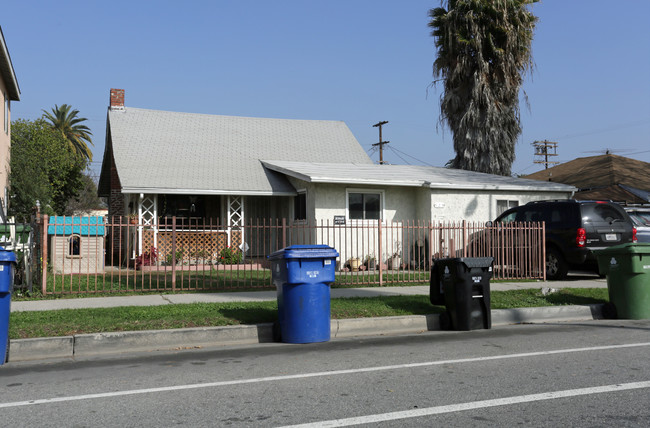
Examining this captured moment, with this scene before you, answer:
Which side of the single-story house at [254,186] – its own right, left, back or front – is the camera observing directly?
front

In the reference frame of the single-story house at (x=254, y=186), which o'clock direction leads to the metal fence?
The metal fence is roughly at 12 o'clock from the single-story house.

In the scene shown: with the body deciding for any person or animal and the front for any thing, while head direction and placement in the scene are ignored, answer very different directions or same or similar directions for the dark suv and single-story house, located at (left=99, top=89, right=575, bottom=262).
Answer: very different directions

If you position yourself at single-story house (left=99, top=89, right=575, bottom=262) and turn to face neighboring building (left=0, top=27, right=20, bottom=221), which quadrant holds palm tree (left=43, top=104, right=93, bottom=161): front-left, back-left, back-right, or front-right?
front-right

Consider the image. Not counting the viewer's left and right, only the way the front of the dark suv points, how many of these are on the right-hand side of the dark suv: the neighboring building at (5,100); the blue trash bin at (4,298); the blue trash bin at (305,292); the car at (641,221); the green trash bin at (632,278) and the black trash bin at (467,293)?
1

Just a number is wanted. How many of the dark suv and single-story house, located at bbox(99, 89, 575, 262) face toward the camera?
1

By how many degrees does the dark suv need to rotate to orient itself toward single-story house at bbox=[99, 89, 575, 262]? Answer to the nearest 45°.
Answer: approximately 45° to its left

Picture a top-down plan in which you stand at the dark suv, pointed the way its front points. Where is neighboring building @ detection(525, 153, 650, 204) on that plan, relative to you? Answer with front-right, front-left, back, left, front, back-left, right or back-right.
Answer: front-right

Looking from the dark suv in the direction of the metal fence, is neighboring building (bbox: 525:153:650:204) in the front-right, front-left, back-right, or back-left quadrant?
back-right

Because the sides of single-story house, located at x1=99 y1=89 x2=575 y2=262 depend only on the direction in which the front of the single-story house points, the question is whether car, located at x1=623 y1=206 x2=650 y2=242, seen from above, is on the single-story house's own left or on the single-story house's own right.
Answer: on the single-story house's own left

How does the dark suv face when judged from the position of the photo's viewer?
facing away from the viewer and to the left of the viewer

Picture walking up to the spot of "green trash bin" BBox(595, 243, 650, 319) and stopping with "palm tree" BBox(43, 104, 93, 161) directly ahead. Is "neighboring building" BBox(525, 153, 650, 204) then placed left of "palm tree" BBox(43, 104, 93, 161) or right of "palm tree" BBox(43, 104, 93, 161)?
right

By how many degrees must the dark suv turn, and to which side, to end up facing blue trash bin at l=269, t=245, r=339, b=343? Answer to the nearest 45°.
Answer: approximately 90° to its left
